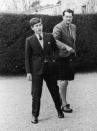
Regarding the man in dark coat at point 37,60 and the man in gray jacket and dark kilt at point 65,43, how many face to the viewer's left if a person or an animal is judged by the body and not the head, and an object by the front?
0

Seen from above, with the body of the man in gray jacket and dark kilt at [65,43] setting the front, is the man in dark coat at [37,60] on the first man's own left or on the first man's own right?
on the first man's own right

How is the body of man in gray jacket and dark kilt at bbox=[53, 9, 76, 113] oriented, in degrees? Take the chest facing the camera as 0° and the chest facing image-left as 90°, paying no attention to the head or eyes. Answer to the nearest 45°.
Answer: approximately 315°

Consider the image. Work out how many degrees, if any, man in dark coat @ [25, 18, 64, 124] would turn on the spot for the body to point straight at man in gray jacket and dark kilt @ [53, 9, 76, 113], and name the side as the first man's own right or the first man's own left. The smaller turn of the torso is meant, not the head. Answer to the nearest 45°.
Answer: approximately 135° to the first man's own left

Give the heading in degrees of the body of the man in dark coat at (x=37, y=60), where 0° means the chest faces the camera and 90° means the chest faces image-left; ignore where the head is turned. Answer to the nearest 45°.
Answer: approximately 0°
